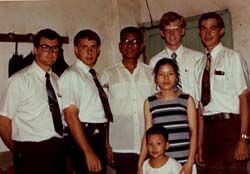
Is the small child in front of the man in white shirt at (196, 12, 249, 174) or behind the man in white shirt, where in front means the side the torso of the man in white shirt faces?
in front

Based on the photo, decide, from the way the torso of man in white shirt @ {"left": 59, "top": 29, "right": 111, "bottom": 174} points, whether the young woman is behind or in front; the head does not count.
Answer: in front

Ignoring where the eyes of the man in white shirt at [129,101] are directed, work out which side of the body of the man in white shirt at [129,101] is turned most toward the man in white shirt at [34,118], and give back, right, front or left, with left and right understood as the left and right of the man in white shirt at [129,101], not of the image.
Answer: right

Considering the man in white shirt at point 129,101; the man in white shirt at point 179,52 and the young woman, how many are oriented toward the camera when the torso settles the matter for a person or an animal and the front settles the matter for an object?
3

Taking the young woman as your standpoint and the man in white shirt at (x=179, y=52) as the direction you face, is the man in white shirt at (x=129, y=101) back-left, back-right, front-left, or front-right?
front-left

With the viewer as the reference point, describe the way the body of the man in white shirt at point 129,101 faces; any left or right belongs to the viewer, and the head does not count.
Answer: facing the viewer

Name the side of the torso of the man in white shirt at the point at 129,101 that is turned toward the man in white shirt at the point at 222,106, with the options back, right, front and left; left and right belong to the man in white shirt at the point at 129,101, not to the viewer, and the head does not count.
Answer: left

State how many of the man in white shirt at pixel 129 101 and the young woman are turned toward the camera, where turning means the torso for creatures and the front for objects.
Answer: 2

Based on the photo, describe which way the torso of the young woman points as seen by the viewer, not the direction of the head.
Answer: toward the camera

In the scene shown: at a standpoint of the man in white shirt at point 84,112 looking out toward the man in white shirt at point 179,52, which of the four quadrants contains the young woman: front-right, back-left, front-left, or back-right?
front-right

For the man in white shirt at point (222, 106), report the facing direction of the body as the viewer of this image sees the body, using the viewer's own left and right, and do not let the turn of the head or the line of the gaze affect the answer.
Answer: facing the viewer and to the left of the viewer
